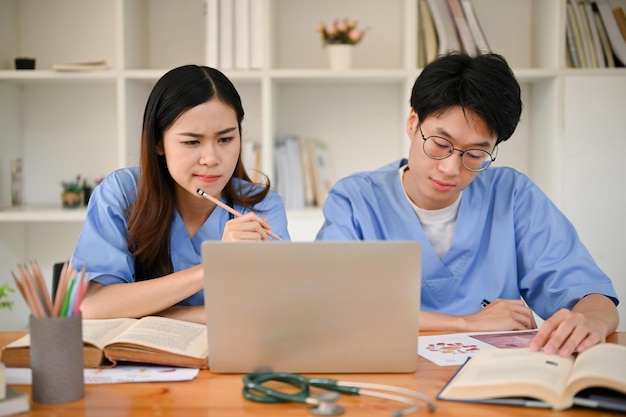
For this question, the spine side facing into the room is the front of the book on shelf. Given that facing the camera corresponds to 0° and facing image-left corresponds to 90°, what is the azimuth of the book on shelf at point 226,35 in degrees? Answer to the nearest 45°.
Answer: approximately 0°

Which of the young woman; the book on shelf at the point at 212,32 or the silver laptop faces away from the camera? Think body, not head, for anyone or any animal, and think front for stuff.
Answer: the silver laptop

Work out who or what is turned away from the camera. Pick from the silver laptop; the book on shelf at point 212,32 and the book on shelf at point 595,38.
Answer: the silver laptop

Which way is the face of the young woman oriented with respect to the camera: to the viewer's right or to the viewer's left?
to the viewer's right

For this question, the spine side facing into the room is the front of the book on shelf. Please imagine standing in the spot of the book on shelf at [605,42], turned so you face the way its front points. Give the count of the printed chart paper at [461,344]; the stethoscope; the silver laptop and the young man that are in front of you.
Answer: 4

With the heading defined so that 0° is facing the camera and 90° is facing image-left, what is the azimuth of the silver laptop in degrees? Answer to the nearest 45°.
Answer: approximately 180°
